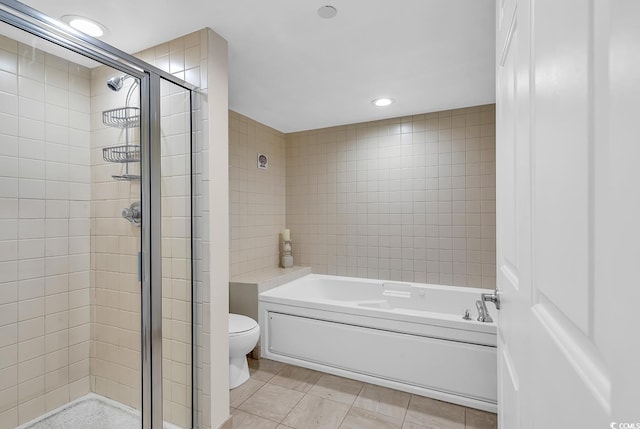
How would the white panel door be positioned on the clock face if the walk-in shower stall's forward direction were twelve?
The white panel door is roughly at 1 o'clock from the walk-in shower stall.

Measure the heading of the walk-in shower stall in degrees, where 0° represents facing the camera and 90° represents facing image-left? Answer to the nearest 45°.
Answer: approximately 315°

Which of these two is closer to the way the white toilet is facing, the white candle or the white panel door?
the white panel door

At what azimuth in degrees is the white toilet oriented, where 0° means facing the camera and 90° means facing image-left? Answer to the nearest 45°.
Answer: approximately 315°

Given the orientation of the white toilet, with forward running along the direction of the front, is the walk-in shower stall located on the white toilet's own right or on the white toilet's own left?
on the white toilet's own right

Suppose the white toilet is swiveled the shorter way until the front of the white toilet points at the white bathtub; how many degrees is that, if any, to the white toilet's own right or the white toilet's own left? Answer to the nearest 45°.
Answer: approximately 45° to the white toilet's own left

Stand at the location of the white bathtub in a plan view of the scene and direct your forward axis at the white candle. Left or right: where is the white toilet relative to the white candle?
left

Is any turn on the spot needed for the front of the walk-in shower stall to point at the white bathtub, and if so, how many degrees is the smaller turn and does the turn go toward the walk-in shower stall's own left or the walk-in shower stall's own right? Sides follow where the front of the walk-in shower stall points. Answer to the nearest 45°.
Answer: approximately 45° to the walk-in shower stall's own left

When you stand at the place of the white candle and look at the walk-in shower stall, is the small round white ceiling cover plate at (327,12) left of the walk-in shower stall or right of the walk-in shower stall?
left

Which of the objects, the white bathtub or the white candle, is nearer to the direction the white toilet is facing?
the white bathtub
